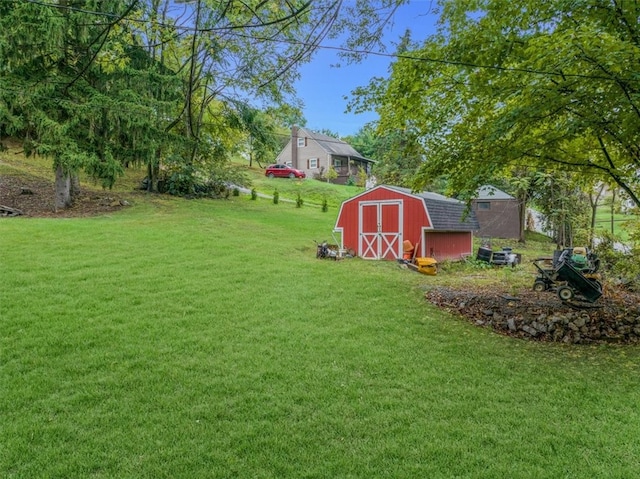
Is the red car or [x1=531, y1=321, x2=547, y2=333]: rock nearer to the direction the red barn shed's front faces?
the rock

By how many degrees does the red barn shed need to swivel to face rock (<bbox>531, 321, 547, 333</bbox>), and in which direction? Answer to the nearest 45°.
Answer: approximately 45° to its left

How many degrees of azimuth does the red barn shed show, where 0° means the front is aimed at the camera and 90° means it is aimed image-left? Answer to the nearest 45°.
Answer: approximately 45°

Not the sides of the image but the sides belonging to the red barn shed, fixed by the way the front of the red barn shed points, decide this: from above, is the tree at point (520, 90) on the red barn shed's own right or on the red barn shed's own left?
on the red barn shed's own left
